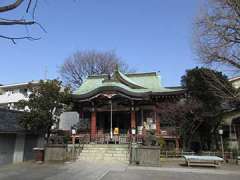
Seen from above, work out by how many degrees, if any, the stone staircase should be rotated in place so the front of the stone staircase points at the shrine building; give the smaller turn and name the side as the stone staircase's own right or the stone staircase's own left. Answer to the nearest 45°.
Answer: approximately 180°

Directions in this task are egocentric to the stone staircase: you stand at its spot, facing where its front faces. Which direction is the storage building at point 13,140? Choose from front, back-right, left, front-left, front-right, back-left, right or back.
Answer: right

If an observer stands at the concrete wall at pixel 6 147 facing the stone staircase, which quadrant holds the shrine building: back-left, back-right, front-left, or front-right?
front-left

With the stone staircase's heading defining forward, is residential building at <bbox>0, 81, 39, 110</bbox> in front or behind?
behind

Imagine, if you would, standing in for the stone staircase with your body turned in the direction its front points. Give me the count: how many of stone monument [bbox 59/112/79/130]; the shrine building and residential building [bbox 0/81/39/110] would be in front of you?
0

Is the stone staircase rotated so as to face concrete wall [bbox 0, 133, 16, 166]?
no

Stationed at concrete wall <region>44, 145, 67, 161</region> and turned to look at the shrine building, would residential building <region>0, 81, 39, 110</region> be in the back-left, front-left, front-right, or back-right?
front-left

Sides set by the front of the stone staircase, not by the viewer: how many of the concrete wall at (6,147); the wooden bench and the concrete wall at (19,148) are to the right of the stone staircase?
2

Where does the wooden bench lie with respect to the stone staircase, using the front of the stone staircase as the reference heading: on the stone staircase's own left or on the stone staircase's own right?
on the stone staircase's own left

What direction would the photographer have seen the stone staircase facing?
facing the viewer

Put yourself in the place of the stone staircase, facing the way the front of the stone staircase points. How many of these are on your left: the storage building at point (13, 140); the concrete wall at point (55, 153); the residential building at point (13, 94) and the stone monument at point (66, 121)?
0

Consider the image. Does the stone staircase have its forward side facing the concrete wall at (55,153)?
no

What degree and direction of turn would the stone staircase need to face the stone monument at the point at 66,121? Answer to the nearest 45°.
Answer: approximately 135° to its right

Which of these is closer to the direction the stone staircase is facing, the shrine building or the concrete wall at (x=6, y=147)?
the concrete wall

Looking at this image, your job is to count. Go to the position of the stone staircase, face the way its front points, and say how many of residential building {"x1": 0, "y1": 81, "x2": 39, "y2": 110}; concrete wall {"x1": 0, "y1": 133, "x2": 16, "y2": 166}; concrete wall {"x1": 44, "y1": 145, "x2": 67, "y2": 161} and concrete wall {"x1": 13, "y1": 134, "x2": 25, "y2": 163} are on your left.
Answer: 0

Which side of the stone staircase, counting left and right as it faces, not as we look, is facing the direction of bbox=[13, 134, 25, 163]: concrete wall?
right
